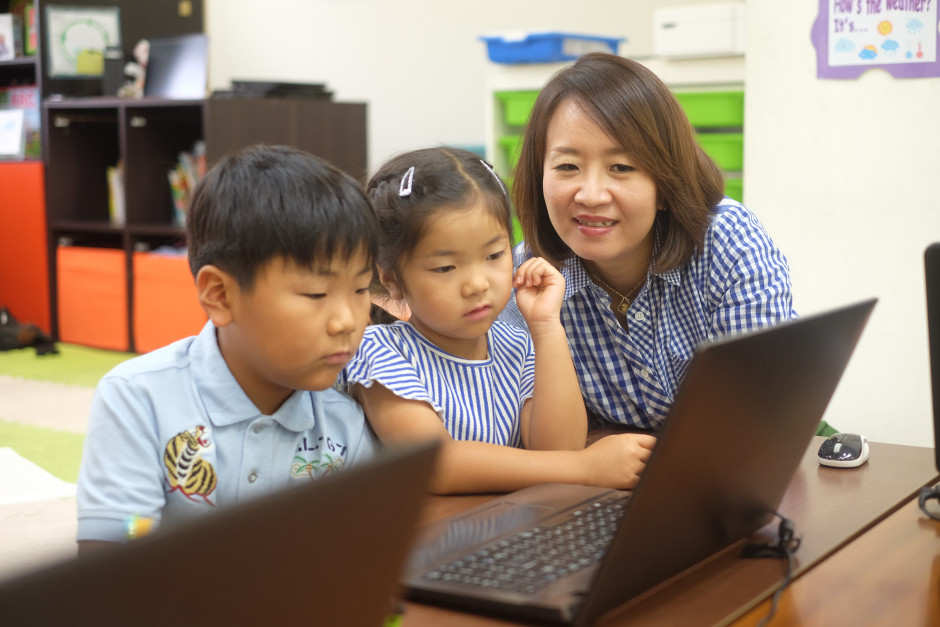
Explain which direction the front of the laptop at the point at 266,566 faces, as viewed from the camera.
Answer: facing away from the viewer and to the left of the viewer

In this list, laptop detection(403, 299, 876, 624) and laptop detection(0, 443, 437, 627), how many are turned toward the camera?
0

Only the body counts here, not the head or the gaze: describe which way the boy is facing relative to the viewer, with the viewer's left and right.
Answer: facing the viewer and to the right of the viewer

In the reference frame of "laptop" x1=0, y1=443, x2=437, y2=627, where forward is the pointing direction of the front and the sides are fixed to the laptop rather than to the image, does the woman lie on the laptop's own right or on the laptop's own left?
on the laptop's own right

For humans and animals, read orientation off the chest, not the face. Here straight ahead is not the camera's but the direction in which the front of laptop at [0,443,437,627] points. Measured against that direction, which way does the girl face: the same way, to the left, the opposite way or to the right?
the opposite way

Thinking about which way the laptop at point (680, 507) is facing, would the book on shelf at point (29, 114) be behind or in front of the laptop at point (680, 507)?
in front

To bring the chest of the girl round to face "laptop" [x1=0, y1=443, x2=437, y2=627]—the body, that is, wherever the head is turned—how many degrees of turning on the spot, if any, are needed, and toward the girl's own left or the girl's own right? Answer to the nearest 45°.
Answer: approximately 45° to the girl's own right

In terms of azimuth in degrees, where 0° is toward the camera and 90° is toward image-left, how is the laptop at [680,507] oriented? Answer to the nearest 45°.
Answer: approximately 135°

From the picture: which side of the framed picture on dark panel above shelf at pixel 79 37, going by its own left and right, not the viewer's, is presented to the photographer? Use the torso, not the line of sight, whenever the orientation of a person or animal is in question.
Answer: front

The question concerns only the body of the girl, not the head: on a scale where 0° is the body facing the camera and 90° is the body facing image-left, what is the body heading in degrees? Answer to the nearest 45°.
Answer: approximately 315°
